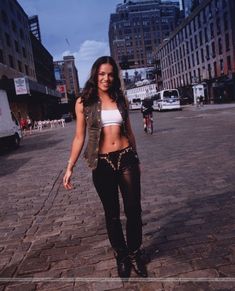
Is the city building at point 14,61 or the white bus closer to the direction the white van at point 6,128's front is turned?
the white bus

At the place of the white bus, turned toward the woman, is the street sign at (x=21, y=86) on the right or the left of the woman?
right

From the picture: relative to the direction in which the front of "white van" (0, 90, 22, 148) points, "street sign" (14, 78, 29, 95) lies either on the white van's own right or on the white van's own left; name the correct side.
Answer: on the white van's own left

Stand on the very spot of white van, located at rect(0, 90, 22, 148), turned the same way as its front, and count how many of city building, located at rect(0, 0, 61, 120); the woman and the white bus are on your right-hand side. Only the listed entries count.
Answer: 1

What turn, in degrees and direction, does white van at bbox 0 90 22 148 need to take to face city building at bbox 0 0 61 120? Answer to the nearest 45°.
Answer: approximately 90° to its left
